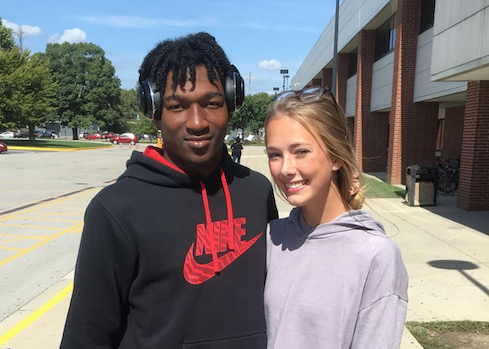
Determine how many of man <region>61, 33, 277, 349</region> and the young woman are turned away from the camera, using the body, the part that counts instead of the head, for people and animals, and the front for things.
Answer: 0

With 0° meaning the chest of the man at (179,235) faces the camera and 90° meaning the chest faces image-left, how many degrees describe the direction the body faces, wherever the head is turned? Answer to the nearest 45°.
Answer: approximately 315°

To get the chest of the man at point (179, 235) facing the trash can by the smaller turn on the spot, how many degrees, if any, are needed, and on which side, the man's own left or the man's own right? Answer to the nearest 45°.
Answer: approximately 90° to the man's own left

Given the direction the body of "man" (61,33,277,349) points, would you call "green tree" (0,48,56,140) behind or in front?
behind

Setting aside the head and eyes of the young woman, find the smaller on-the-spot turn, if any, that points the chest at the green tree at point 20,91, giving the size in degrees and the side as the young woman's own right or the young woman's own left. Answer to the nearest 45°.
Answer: approximately 90° to the young woman's own right
